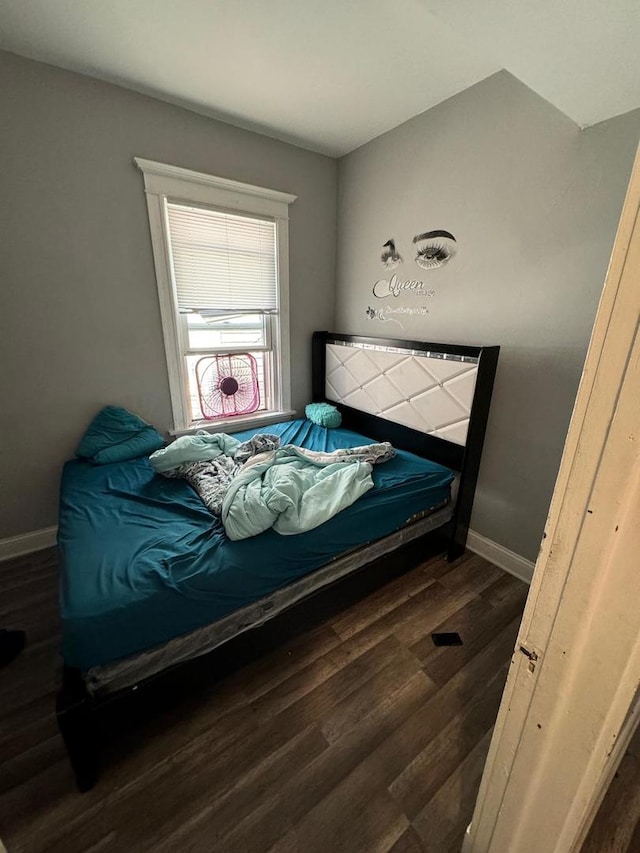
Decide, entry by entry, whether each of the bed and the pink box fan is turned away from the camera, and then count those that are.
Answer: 0

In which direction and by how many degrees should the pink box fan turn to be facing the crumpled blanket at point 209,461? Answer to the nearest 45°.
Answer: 0° — it already faces it

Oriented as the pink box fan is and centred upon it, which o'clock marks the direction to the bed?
The bed is roughly at 12 o'clock from the pink box fan.

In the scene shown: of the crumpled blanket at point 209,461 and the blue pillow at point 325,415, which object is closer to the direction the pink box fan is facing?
the crumpled blanket

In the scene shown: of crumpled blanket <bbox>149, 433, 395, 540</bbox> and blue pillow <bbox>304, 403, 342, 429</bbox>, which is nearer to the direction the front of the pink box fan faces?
the crumpled blanket

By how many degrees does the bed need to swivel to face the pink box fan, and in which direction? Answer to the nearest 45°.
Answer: approximately 135° to its right

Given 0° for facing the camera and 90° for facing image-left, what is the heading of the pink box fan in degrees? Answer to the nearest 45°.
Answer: approximately 0°

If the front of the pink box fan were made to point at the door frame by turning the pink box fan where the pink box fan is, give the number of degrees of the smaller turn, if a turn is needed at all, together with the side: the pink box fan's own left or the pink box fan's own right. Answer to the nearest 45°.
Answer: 0° — it already faces it

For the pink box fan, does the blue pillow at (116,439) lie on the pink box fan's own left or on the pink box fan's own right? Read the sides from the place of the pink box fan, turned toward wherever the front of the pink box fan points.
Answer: on the pink box fan's own right

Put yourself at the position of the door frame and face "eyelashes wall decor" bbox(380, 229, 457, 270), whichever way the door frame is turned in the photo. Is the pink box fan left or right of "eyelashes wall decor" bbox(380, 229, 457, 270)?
left

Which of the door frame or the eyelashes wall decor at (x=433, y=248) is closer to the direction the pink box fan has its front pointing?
the door frame
